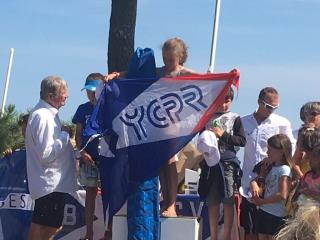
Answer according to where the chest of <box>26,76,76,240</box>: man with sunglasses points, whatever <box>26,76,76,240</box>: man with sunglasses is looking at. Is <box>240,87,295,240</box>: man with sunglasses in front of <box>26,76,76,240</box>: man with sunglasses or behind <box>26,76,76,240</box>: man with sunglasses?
in front

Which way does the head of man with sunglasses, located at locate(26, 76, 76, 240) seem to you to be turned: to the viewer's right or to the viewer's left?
to the viewer's right

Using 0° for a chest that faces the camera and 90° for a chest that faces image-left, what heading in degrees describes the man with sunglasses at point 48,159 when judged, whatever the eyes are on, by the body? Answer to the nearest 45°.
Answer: approximately 270°

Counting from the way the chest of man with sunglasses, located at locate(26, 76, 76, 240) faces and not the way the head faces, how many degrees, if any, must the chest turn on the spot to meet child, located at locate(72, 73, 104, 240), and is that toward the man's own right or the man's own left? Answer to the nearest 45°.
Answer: approximately 45° to the man's own left

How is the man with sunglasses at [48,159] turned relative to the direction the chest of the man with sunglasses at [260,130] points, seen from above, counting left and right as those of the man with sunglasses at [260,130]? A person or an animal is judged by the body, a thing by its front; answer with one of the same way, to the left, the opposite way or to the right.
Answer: to the left

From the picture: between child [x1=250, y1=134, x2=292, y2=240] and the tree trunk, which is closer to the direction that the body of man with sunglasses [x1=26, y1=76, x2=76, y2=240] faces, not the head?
the child
